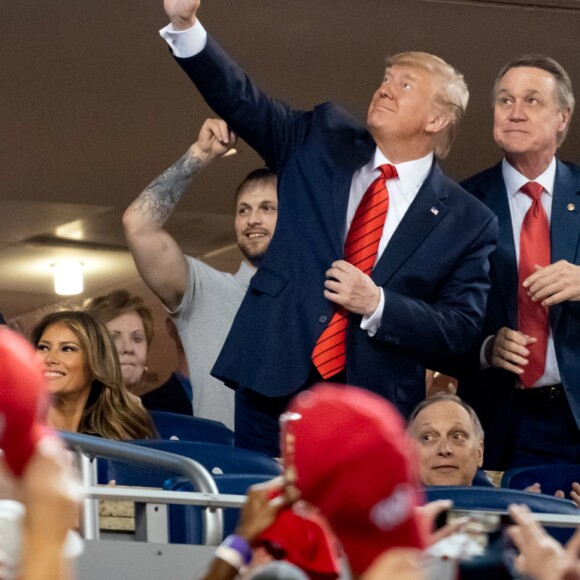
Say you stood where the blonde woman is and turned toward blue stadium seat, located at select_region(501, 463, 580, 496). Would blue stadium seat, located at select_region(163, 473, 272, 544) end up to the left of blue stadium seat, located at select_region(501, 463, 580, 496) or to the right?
right

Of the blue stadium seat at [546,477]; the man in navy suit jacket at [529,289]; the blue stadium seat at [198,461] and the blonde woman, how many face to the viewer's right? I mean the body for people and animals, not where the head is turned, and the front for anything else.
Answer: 0

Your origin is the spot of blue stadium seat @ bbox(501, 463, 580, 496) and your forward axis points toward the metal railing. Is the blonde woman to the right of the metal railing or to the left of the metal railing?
right

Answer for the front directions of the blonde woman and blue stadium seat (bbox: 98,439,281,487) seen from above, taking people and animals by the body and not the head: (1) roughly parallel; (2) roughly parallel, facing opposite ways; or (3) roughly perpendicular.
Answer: roughly parallel

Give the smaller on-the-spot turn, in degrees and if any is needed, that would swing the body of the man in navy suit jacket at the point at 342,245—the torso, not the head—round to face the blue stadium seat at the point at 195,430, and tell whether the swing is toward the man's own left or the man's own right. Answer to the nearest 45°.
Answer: approximately 90° to the man's own right

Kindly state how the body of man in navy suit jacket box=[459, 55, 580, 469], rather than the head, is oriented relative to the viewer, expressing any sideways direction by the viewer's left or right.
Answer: facing the viewer and to the left of the viewer

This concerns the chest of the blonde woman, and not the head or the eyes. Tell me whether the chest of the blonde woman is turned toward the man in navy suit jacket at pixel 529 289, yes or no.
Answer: no

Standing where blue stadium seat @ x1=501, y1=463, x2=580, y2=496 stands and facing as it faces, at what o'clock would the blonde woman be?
The blonde woman is roughly at 3 o'clock from the blue stadium seat.

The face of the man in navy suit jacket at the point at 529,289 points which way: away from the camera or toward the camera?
toward the camera

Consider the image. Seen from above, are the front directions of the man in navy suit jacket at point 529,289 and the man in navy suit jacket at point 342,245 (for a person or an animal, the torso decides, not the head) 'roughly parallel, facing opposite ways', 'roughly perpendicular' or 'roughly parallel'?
roughly parallel

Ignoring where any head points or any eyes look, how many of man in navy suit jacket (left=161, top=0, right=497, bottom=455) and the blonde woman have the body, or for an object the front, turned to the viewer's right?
0

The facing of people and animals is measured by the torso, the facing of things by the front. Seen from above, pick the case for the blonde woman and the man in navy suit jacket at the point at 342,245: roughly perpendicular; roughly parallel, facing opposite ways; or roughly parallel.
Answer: roughly parallel

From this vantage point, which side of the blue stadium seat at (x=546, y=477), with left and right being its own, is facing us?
front
